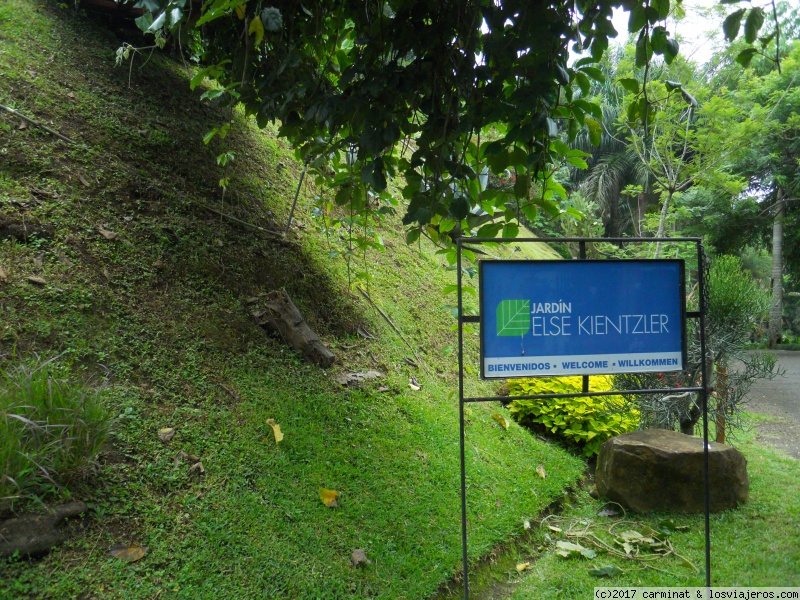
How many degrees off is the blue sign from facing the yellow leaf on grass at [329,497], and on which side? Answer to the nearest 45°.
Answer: approximately 90° to its right

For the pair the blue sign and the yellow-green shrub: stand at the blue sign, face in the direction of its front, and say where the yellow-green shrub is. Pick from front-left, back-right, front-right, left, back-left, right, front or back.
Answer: back

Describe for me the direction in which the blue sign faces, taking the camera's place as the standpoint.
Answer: facing the viewer

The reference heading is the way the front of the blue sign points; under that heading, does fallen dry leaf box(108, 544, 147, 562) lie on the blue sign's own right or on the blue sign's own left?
on the blue sign's own right

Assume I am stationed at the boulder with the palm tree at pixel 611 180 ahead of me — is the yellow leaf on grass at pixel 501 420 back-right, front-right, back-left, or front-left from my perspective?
front-left

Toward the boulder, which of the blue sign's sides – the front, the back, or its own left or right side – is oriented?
back

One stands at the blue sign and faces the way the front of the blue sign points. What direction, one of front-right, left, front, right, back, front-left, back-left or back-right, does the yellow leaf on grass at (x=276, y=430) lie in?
right

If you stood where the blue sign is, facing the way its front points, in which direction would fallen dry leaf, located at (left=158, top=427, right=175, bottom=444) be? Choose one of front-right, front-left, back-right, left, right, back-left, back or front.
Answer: right

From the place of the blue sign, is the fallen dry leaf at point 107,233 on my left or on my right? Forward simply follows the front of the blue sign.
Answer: on my right

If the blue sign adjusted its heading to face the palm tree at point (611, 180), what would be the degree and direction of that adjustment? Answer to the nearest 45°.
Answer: approximately 180°

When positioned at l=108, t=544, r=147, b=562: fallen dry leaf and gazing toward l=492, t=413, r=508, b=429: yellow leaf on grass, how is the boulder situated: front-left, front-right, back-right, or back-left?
front-right
